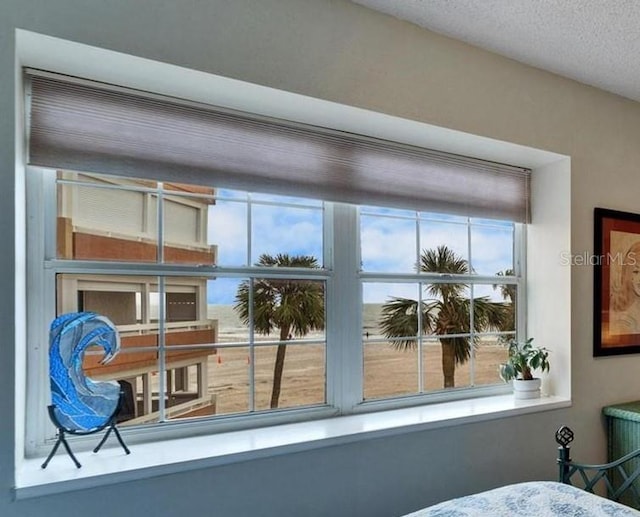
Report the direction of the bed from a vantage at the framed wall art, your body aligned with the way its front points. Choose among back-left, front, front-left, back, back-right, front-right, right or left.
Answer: front-right

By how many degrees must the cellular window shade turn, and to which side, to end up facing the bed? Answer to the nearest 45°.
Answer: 0° — it already faces it

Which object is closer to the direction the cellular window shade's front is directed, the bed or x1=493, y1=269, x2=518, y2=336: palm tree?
the bed

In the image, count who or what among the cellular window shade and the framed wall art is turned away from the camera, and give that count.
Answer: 0

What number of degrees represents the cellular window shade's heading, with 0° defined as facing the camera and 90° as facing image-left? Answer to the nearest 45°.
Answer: approximately 315°

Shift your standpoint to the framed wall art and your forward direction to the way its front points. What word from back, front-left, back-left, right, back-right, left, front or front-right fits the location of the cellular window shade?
right

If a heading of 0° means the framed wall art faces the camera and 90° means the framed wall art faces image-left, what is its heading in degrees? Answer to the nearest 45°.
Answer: approximately 315°

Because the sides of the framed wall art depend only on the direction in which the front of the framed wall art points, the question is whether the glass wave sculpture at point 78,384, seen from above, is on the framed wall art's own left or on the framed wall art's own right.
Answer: on the framed wall art's own right

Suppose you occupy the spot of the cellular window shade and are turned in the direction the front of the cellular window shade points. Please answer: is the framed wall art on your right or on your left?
on your left

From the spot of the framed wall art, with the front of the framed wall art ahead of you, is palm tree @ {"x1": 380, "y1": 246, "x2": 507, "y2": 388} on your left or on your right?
on your right
